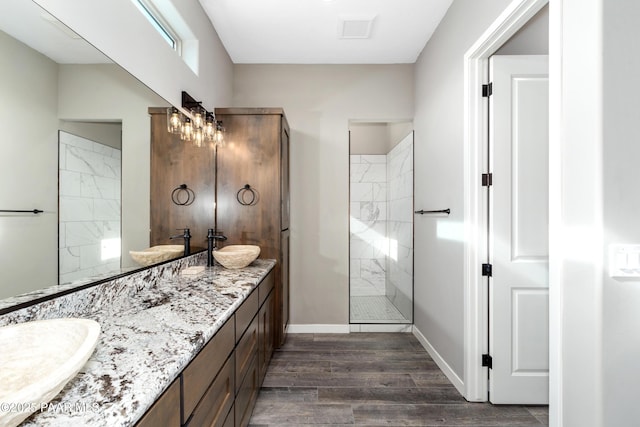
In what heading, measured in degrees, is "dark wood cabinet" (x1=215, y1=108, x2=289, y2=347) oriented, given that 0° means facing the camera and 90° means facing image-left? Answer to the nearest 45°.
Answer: approximately 270°

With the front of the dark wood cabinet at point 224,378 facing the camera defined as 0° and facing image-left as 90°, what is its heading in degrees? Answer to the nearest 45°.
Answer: approximately 270°

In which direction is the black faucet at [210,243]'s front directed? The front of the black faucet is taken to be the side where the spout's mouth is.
to the viewer's right

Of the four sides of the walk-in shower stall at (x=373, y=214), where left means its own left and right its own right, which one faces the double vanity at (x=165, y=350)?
front

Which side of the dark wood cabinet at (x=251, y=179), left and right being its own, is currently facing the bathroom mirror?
right

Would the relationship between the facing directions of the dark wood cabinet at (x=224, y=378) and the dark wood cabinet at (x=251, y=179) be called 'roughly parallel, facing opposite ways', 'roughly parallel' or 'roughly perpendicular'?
roughly parallel

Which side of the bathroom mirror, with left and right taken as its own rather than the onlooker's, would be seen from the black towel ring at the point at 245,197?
left

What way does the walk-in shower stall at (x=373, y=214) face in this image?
toward the camera

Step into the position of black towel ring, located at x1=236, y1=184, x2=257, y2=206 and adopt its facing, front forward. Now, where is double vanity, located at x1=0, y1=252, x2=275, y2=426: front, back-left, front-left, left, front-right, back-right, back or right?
front

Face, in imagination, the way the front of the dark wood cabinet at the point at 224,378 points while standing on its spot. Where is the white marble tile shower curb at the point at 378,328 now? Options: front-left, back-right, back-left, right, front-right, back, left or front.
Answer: front-left

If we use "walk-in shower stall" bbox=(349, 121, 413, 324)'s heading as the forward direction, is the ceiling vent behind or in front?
in front

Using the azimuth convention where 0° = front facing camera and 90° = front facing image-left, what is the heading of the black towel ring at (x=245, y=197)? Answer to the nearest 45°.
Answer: approximately 0°

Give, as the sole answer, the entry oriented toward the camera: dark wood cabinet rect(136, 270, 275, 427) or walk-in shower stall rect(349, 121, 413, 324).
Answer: the walk-in shower stall
